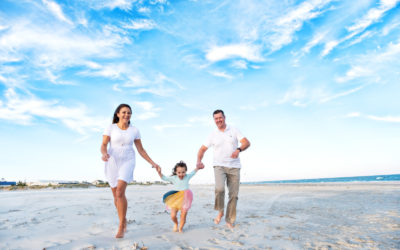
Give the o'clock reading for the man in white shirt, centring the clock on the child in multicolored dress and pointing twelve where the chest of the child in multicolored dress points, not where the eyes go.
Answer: The man in white shirt is roughly at 8 o'clock from the child in multicolored dress.

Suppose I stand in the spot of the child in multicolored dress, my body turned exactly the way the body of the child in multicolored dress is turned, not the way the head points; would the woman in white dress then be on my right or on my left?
on my right

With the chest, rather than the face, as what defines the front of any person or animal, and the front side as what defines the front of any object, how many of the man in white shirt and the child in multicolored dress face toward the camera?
2

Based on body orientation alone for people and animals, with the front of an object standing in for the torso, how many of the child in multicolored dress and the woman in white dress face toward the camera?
2

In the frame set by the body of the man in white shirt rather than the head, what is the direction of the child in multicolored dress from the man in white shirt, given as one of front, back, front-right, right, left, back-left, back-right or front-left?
front-right

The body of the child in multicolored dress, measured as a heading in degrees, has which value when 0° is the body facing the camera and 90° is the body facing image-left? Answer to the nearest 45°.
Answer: approximately 0°
